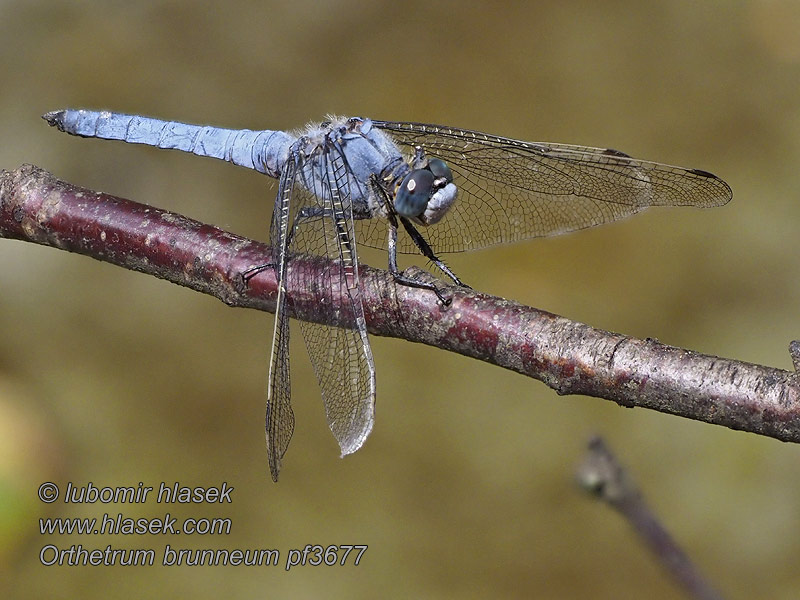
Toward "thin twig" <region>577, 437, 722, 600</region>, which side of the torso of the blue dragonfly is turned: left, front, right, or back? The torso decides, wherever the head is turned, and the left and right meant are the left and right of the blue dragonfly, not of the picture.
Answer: front

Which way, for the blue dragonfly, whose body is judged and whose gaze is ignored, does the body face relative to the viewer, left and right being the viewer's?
facing the viewer and to the right of the viewer
